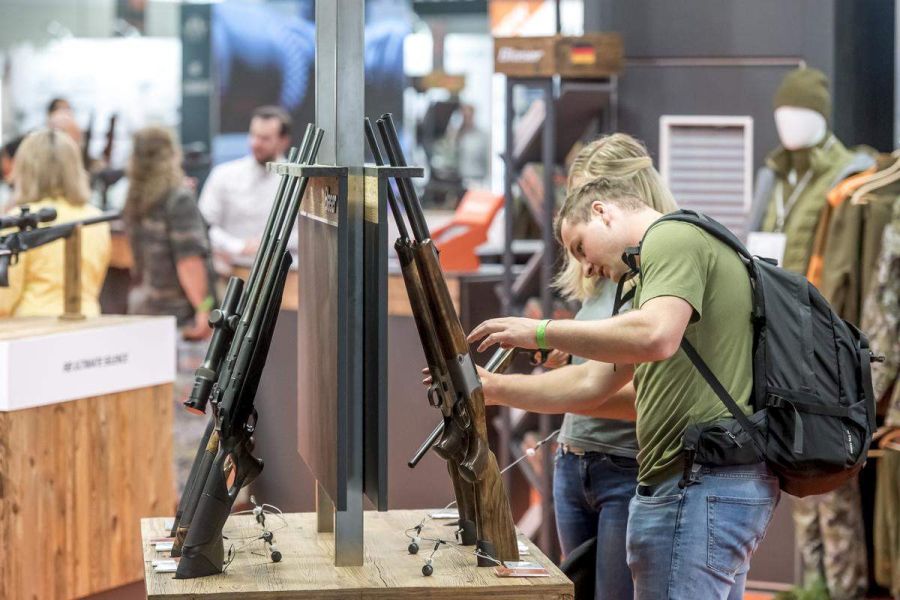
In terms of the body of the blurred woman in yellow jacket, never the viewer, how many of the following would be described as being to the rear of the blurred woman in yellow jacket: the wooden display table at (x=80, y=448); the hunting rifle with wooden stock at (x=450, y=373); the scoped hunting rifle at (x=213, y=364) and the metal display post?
4

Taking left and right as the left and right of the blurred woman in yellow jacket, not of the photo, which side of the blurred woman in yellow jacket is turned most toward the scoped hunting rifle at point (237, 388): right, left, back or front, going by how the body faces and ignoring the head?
back

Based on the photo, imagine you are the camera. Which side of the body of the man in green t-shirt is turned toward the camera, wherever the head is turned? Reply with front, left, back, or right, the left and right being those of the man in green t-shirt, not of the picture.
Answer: left

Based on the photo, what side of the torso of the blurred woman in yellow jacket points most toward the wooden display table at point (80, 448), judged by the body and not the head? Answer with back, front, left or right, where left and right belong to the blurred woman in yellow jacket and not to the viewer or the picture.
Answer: back

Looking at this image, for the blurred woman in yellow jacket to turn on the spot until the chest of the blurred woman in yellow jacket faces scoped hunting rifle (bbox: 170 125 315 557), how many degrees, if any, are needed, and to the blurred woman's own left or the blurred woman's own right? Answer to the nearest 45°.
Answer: approximately 180°

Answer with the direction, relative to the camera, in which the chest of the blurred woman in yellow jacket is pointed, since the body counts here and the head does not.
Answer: away from the camera

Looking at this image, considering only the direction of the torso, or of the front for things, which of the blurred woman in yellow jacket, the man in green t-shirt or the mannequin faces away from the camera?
the blurred woman in yellow jacket

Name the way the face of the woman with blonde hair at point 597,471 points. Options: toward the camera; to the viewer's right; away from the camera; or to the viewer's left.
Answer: to the viewer's left

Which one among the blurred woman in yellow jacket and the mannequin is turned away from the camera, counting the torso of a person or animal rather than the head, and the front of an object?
the blurred woman in yellow jacket

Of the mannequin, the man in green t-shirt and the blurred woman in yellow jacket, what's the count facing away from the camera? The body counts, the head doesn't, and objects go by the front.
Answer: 1

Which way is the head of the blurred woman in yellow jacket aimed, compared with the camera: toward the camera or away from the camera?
away from the camera

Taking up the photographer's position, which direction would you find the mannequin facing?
facing the viewer and to the left of the viewer

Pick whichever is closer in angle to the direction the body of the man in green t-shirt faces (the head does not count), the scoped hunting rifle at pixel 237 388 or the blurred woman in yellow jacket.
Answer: the scoped hunting rifle
